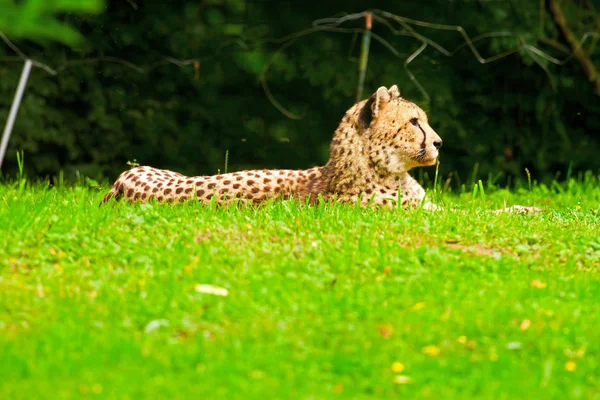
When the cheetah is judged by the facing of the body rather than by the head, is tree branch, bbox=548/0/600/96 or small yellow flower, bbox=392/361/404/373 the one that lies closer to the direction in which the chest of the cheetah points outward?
the tree branch

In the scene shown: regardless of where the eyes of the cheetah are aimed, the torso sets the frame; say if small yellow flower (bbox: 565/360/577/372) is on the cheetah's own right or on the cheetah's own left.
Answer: on the cheetah's own right

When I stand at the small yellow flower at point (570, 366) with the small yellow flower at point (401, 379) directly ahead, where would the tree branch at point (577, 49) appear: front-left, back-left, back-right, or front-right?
back-right

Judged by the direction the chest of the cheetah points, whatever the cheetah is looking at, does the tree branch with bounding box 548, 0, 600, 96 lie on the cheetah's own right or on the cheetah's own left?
on the cheetah's own left

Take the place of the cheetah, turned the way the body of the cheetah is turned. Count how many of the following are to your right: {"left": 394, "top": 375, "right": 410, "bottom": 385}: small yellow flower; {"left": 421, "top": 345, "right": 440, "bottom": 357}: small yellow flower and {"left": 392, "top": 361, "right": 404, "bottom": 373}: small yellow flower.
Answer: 3

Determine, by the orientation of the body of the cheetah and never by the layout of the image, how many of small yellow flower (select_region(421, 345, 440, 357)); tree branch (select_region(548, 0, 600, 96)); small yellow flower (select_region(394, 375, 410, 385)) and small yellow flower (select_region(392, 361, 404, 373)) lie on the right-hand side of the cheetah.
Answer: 3

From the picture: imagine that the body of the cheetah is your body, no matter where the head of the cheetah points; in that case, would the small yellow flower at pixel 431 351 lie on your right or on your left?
on your right

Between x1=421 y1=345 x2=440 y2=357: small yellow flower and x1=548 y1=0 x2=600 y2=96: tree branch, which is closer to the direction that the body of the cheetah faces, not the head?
the tree branch

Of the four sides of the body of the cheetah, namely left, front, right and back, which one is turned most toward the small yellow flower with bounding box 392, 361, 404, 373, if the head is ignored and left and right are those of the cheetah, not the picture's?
right

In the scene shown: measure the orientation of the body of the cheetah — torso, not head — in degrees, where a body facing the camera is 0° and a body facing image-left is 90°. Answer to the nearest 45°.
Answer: approximately 270°

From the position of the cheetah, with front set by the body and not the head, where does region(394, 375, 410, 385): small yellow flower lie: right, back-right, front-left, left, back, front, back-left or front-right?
right
